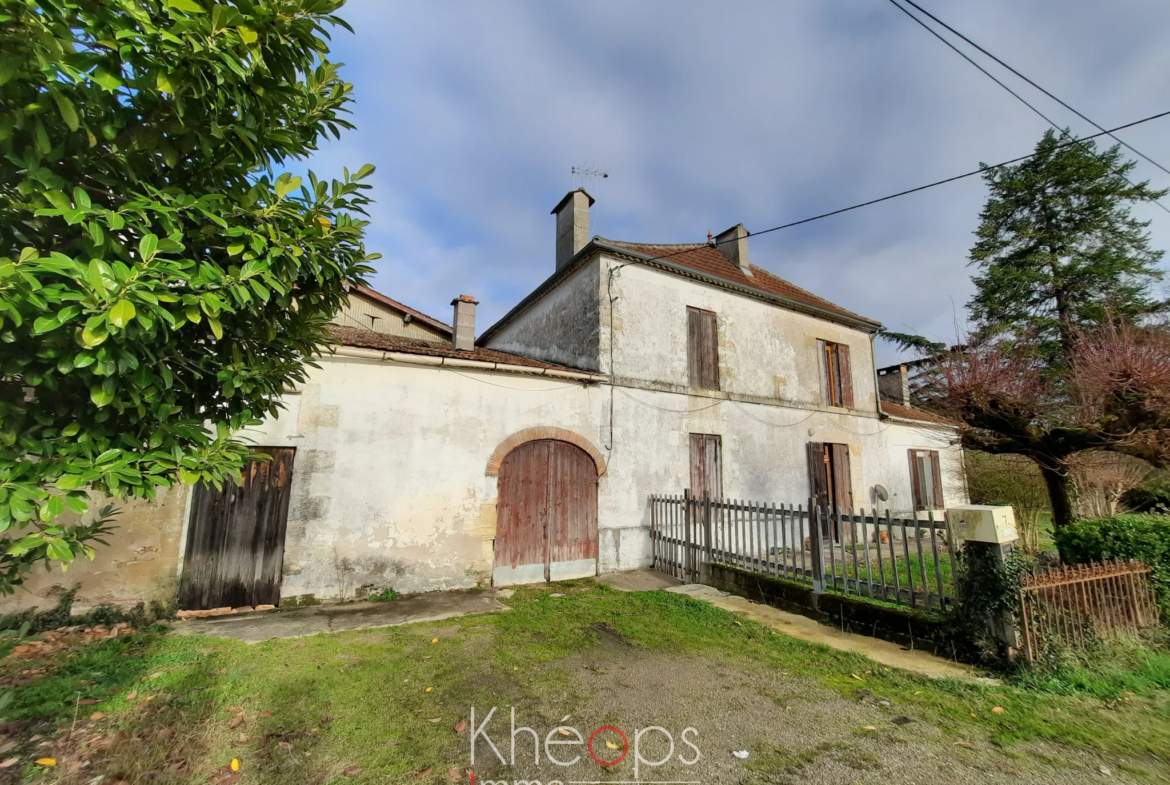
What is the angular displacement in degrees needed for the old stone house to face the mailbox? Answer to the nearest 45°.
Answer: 0° — it already faces it

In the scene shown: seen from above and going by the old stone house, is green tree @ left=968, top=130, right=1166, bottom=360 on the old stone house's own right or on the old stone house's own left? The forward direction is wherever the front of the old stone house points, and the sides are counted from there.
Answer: on the old stone house's own left

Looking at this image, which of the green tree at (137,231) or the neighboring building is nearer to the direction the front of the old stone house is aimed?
the green tree

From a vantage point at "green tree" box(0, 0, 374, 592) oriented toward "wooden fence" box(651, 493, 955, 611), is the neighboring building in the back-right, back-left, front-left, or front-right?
front-left

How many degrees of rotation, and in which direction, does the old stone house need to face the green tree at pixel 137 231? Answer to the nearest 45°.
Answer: approximately 45° to its right

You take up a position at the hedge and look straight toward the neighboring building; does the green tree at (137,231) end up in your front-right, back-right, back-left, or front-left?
front-left
